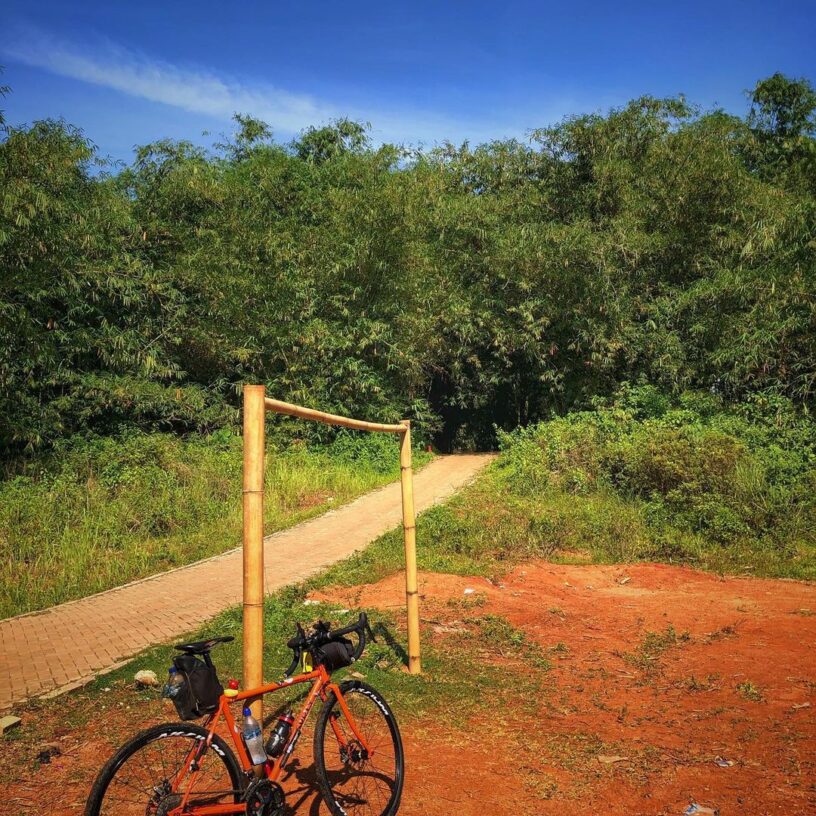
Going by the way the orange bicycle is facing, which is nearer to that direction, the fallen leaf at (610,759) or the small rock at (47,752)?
the fallen leaf

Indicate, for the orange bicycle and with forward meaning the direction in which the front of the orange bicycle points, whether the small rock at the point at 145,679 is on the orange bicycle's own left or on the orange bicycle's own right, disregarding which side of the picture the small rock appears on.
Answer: on the orange bicycle's own left

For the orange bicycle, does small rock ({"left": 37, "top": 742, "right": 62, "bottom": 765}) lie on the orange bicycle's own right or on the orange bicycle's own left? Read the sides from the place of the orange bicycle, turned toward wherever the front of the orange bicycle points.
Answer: on the orange bicycle's own left

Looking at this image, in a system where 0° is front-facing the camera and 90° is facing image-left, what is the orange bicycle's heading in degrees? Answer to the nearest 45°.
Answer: approximately 225°

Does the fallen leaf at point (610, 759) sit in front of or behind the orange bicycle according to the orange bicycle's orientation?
in front
